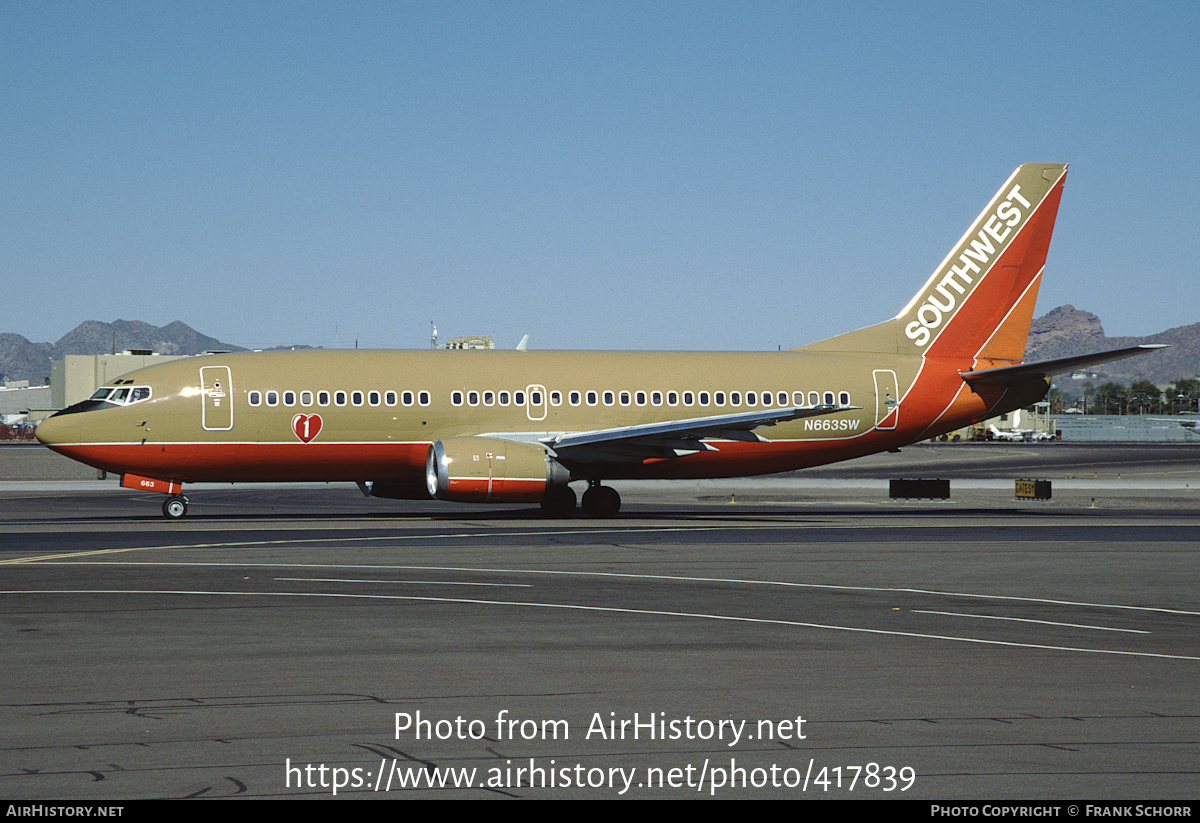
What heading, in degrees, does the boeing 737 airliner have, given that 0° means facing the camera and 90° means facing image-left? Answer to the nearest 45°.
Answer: approximately 90°
